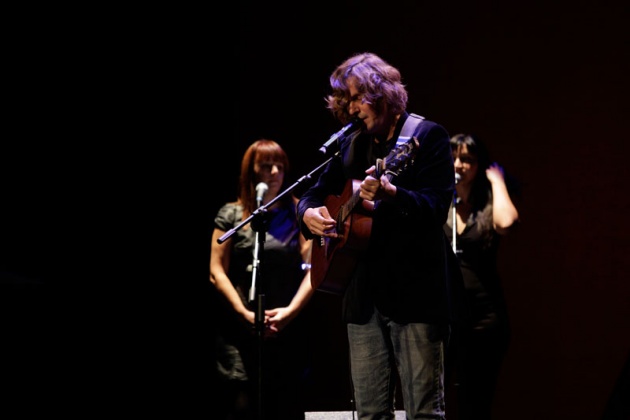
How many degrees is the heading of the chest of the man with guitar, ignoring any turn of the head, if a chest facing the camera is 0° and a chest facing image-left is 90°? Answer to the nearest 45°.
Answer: approximately 45°

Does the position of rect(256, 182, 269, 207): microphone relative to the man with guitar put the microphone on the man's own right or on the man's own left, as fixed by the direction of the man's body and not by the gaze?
on the man's own right
